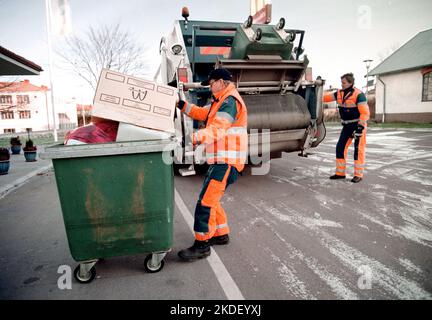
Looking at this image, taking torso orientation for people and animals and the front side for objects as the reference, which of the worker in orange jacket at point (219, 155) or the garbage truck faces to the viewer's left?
the worker in orange jacket

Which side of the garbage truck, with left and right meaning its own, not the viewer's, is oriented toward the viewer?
back

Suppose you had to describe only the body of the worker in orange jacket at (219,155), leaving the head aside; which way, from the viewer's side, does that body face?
to the viewer's left

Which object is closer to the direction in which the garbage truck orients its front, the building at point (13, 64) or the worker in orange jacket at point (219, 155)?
the building

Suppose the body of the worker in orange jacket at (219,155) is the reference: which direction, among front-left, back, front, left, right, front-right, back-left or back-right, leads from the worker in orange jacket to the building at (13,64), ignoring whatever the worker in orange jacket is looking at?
front-right

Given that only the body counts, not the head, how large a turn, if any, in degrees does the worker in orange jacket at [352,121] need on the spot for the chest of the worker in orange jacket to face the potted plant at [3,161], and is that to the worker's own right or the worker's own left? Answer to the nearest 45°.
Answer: approximately 45° to the worker's own right

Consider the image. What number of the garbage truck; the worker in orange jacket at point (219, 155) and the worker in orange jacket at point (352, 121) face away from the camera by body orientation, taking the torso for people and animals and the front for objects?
1

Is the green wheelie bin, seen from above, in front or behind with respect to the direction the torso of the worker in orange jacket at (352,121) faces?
in front

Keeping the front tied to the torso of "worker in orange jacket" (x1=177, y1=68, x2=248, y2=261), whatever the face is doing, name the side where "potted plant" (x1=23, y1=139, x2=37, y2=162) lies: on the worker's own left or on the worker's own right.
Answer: on the worker's own right

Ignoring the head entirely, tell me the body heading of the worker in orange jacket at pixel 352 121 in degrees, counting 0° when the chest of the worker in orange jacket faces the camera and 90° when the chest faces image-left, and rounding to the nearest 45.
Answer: approximately 45°

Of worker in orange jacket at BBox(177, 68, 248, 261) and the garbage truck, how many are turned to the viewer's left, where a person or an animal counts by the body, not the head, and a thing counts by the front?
1

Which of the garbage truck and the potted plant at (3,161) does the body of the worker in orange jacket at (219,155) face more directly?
the potted plant
